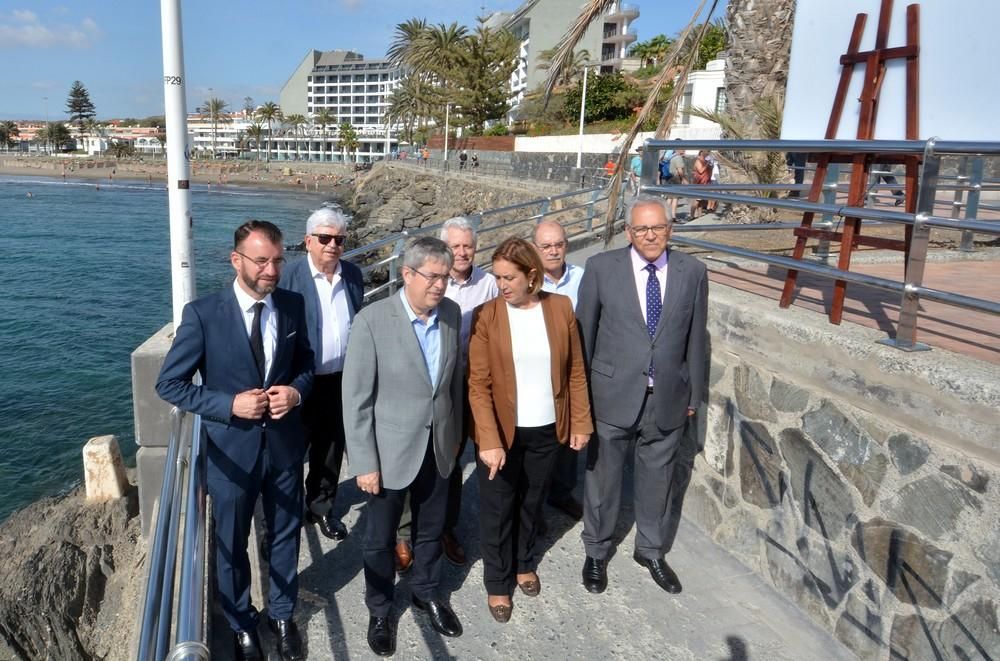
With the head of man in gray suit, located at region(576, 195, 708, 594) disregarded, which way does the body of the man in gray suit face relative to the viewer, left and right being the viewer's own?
facing the viewer

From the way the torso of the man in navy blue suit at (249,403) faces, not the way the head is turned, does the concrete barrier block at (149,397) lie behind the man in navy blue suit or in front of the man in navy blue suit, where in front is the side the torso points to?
behind

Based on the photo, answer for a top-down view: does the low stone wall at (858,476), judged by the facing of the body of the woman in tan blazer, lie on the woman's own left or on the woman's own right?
on the woman's own left

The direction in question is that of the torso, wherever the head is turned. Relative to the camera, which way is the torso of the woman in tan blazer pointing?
toward the camera

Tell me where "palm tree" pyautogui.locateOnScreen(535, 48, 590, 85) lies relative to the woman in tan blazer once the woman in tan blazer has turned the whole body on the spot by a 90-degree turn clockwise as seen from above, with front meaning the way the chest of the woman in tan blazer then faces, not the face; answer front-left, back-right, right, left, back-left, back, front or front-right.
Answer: right

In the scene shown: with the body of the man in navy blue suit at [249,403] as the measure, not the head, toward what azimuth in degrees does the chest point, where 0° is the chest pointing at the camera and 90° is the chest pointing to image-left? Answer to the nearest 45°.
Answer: approximately 315°

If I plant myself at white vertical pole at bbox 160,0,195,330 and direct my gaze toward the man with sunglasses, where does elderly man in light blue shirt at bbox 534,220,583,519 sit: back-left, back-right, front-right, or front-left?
front-left

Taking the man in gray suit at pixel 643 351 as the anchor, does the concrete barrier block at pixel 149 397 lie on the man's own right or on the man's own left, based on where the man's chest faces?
on the man's own right

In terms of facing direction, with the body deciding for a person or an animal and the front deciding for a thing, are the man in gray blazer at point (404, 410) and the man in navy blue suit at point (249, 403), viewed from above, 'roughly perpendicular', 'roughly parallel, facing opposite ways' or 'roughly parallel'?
roughly parallel

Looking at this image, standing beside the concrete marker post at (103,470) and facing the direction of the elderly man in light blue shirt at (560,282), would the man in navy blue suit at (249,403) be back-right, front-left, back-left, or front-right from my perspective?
front-right

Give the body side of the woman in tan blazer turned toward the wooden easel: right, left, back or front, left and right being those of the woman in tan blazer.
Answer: left

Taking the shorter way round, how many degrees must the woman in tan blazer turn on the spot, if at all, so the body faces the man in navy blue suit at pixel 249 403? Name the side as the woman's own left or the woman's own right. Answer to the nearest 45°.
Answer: approximately 90° to the woman's own right

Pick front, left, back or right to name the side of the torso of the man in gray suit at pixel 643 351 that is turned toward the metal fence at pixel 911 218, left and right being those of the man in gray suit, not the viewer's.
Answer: left

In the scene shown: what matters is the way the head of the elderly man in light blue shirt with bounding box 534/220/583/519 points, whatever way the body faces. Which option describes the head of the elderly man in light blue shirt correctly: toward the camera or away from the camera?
toward the camera

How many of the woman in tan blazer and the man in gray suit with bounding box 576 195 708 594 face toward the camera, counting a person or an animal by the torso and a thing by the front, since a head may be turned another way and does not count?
2
